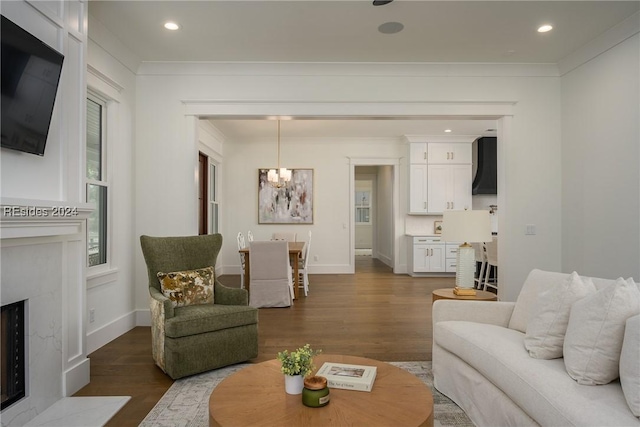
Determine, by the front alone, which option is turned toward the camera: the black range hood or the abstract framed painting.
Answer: the abstract framed painting

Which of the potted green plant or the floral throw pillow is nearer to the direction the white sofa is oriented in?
the potted green plant

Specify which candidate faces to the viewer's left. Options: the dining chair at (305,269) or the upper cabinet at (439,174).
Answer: the dining chair

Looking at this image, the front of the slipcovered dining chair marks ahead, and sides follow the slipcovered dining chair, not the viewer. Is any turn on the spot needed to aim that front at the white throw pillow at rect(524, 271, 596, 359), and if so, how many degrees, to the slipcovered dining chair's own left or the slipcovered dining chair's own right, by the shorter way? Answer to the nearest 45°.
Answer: approximately 135° to the slipcovered dining chair's own right

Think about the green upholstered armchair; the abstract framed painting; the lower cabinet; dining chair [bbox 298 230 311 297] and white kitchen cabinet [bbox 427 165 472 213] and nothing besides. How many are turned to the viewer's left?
1

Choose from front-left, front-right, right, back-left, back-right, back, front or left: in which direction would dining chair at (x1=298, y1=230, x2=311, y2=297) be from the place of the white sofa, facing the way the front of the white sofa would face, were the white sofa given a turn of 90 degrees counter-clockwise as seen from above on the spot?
back

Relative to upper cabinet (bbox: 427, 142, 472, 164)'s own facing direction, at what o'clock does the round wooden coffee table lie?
The round wooden coffee table is roughly at 12 o'clock from the upper cabinet.

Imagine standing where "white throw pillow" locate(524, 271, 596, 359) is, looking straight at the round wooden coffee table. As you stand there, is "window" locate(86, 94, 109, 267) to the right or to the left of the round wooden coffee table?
right

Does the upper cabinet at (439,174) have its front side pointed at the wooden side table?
yes

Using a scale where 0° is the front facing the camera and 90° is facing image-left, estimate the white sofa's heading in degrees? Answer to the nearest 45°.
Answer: approximately 45°

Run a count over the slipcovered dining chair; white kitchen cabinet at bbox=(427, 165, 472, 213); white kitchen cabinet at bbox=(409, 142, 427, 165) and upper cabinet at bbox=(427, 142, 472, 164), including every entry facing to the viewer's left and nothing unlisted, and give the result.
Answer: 0

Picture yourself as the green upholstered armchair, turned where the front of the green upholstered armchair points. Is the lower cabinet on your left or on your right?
on your left

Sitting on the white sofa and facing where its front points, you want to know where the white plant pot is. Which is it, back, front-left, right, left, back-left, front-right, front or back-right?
front

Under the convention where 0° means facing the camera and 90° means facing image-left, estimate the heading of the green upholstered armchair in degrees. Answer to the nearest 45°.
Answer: approximately 315°

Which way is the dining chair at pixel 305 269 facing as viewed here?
to the viewer's left

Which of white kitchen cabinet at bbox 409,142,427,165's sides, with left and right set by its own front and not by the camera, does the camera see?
front

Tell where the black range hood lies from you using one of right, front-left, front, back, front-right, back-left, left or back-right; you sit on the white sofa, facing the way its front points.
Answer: back-right

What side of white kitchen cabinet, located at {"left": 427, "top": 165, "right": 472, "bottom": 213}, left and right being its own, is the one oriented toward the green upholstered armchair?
front

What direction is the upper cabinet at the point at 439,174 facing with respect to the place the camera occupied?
facing the viewer

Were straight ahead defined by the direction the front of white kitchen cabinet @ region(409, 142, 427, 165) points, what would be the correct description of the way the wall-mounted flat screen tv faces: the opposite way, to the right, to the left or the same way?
to the left

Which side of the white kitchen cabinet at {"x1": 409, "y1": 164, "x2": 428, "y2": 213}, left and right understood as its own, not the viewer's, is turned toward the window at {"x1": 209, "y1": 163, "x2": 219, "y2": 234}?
right
